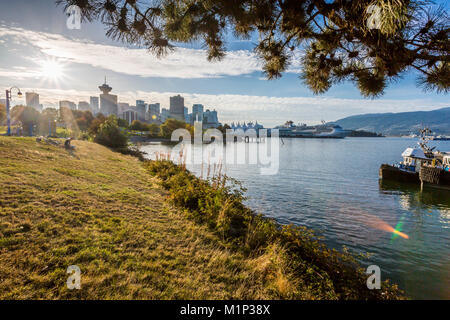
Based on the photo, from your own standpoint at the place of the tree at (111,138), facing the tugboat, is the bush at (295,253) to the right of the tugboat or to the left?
right

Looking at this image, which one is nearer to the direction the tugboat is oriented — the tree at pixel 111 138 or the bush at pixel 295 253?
the tree

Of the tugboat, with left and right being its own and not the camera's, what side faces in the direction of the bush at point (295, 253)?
left

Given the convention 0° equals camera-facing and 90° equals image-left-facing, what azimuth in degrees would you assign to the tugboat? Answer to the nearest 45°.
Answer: approximately 90°

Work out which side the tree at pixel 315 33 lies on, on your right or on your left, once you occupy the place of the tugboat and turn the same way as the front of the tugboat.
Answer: on your left

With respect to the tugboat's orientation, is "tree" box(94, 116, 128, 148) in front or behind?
in front
